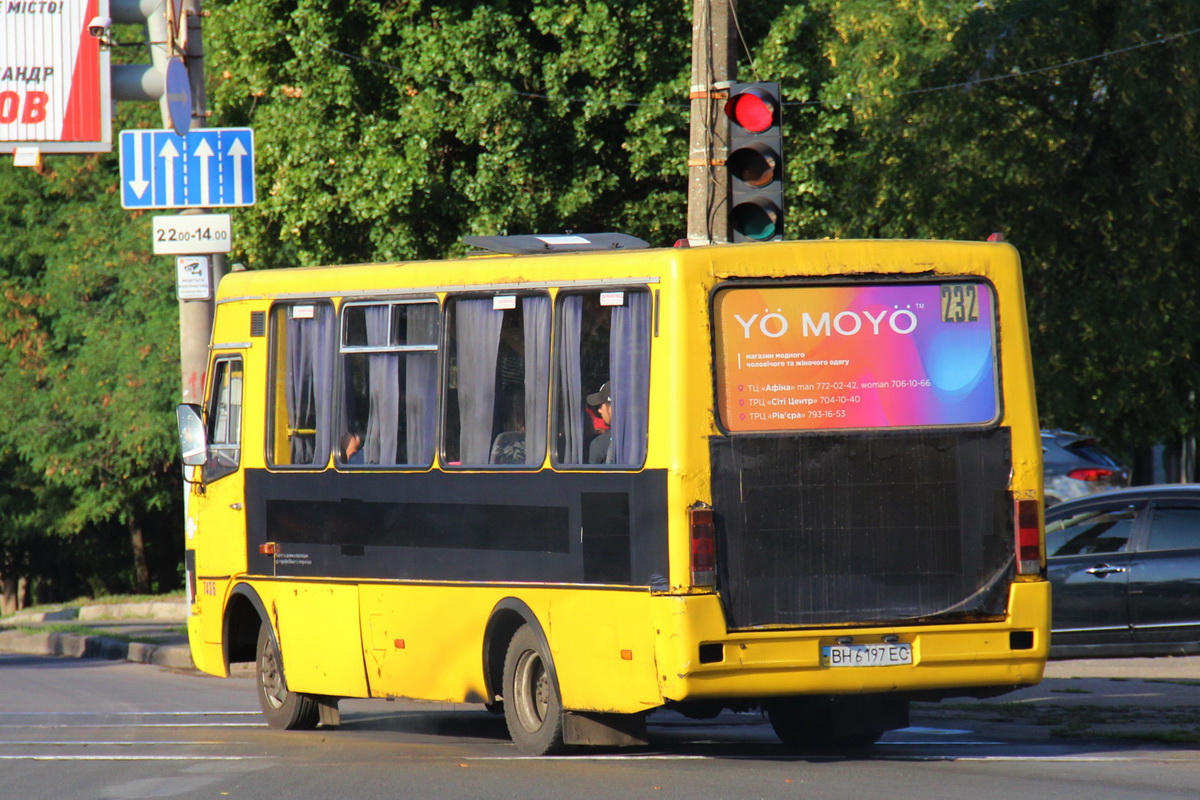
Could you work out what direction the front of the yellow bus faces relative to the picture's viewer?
facing away from the viewer and to the left of the viewer

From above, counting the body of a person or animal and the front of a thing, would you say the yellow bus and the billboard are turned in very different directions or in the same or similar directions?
very different directions

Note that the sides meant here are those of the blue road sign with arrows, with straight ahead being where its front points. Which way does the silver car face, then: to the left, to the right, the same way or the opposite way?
the opposite way

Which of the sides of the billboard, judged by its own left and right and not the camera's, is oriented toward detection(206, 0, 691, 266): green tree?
left

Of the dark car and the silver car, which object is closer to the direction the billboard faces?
the dark car

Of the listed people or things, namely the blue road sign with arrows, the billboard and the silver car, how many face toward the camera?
2

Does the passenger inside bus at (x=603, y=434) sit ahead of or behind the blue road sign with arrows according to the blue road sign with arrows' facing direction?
ahead

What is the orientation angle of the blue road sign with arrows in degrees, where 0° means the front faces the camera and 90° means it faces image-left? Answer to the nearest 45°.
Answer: approximately 0°

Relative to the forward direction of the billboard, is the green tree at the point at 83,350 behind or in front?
behind

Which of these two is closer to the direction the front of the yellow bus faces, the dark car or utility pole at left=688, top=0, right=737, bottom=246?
the utility pole

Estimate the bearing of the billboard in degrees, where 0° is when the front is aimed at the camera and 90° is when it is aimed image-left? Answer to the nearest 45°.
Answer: approximately 0°

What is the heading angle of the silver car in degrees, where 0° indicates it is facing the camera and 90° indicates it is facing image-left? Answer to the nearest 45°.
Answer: approximately 135°

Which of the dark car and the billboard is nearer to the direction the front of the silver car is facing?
the billboard
